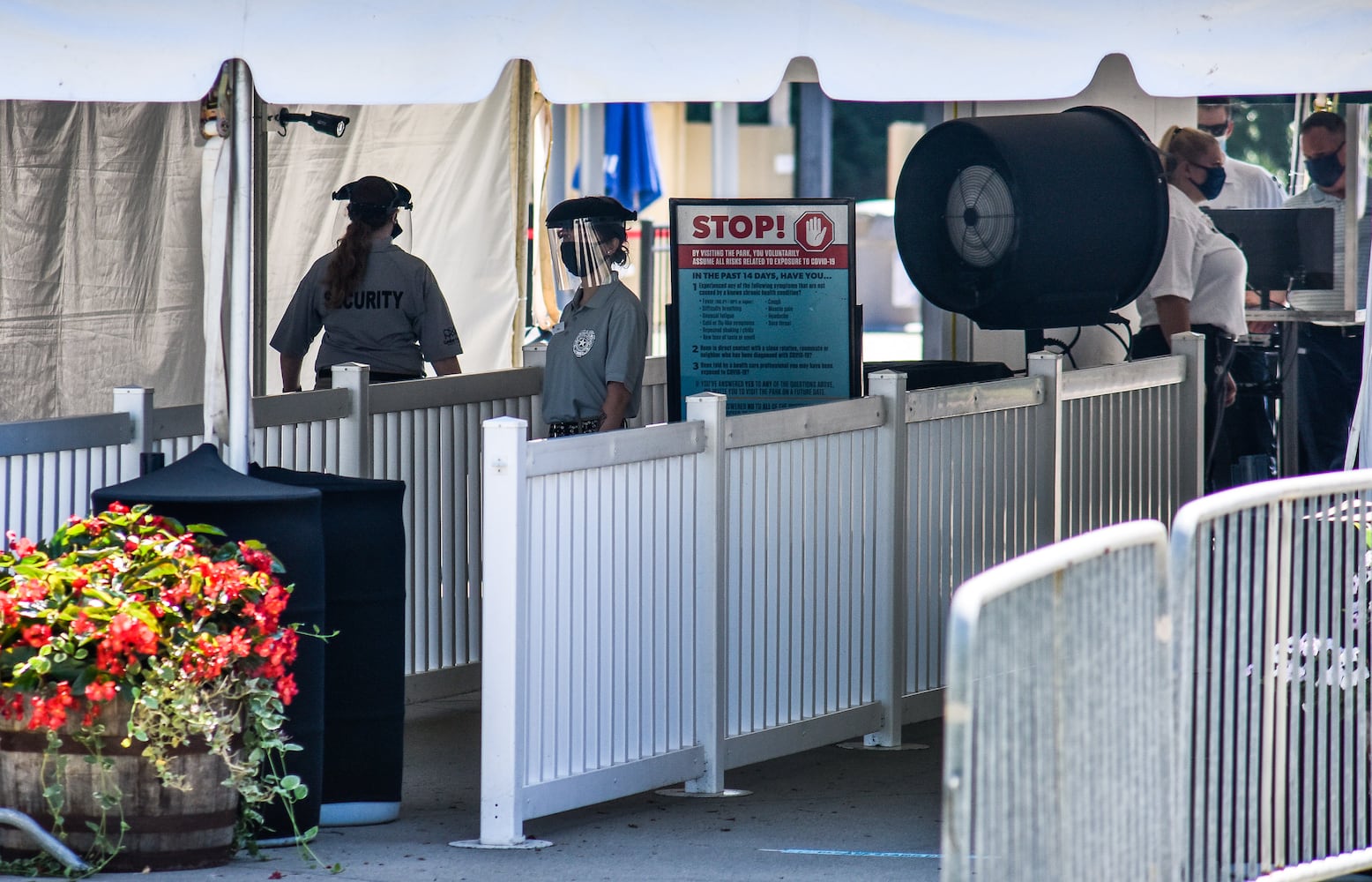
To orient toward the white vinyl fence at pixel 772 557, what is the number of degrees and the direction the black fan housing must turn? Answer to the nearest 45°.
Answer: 0° — it already faces it

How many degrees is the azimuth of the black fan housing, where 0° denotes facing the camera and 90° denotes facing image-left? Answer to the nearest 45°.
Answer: approximately 45°

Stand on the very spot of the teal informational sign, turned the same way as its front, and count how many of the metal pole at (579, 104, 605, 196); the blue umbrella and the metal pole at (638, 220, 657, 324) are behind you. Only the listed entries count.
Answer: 3

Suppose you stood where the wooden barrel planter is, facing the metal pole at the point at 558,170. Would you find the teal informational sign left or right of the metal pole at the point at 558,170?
right

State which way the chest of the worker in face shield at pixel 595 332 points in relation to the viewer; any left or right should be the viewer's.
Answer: facing the viewer and to the left of the viewer

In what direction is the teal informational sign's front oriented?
toward the camera

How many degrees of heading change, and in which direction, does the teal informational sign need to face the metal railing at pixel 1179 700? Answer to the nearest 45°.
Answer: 0° — it already faces it

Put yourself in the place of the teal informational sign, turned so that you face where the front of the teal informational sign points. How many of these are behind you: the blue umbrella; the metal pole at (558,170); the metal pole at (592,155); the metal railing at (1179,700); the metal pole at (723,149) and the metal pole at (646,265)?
5

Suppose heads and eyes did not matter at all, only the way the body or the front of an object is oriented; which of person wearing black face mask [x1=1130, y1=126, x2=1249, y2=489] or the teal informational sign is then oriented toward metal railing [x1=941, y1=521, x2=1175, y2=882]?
the teal informational sign

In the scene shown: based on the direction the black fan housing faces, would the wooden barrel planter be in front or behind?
in front
